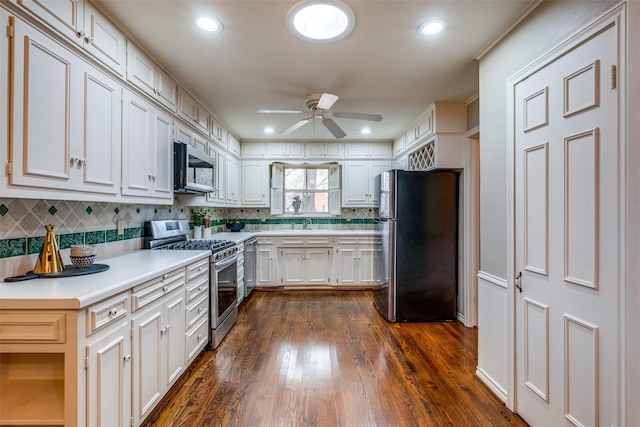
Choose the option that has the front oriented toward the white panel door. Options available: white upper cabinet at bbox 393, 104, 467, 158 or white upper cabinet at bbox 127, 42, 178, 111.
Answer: white upper cabinet at bbox 127, 42, 178, 111

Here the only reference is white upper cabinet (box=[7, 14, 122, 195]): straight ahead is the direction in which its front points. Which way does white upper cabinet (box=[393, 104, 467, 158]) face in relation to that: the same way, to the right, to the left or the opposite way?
the opposite way

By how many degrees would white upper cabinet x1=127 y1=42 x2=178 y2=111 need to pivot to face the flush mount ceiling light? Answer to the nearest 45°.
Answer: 0° — it already faces it

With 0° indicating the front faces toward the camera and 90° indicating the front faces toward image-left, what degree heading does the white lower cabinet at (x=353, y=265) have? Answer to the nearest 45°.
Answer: approximately 0°

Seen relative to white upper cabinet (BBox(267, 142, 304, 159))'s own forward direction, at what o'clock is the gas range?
The gas range is roughly at 1 o'clock from the white upper cabinet.

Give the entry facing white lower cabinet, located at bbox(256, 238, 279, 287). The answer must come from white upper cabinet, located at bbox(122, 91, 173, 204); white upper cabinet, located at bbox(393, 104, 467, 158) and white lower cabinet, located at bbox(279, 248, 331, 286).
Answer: white upper cabinet, located at bbox(393, 104, 467, 158)

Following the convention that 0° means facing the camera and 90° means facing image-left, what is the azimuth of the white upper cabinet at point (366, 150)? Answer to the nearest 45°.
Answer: approximately 0°

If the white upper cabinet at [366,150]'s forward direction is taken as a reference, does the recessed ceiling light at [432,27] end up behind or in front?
in front
